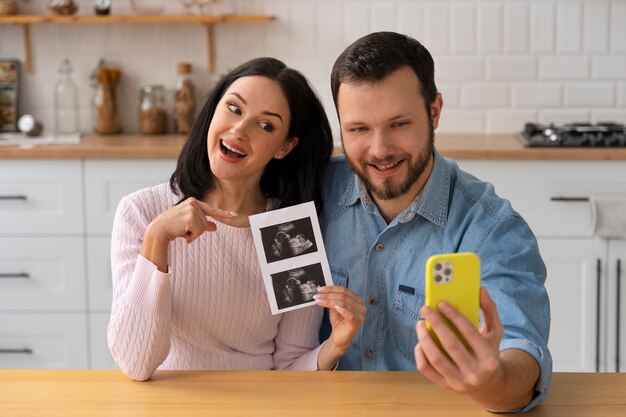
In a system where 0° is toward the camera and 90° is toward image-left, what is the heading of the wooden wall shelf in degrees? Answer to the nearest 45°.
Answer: approximately 0°
